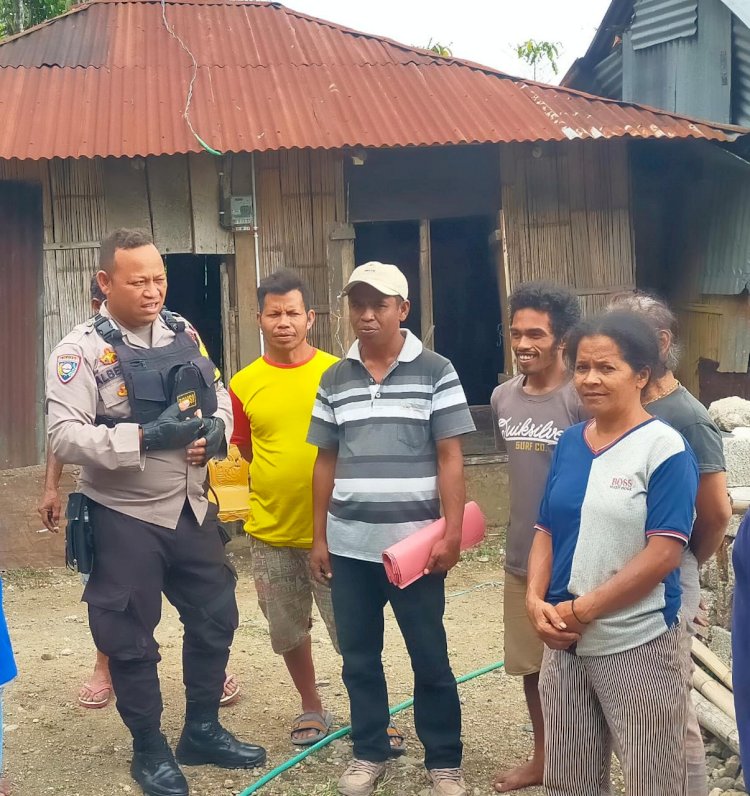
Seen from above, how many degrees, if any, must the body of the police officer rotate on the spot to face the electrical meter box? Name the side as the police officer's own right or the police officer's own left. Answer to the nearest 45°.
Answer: approximately 135° to the police officer's own left

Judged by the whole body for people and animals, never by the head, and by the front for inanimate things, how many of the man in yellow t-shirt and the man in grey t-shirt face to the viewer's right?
0

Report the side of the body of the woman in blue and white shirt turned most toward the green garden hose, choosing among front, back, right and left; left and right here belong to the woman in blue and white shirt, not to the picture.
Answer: right

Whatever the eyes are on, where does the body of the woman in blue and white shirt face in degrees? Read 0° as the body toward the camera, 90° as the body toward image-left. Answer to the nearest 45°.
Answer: approximately 45°

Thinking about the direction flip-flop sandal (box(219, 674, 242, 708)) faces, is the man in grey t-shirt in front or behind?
in front

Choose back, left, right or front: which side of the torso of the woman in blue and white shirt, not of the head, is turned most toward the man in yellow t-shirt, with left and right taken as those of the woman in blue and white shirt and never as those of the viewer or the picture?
right

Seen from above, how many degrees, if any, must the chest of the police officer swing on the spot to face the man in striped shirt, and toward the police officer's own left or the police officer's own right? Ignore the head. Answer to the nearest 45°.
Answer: approximately 45° to the police officer's own left

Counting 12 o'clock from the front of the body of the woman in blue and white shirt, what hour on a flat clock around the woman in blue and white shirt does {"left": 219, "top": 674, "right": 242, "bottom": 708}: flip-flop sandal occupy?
The flip-flop sandal is roughly at 3 o'clock from the woman in blue and white shirt.

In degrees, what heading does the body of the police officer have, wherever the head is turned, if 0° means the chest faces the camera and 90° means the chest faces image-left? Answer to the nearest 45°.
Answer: approximately 315°

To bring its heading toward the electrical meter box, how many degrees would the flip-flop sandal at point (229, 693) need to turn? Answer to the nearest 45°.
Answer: approximately 135° to its left

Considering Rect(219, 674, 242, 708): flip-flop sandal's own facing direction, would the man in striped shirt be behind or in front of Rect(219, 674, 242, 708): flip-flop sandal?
in front
